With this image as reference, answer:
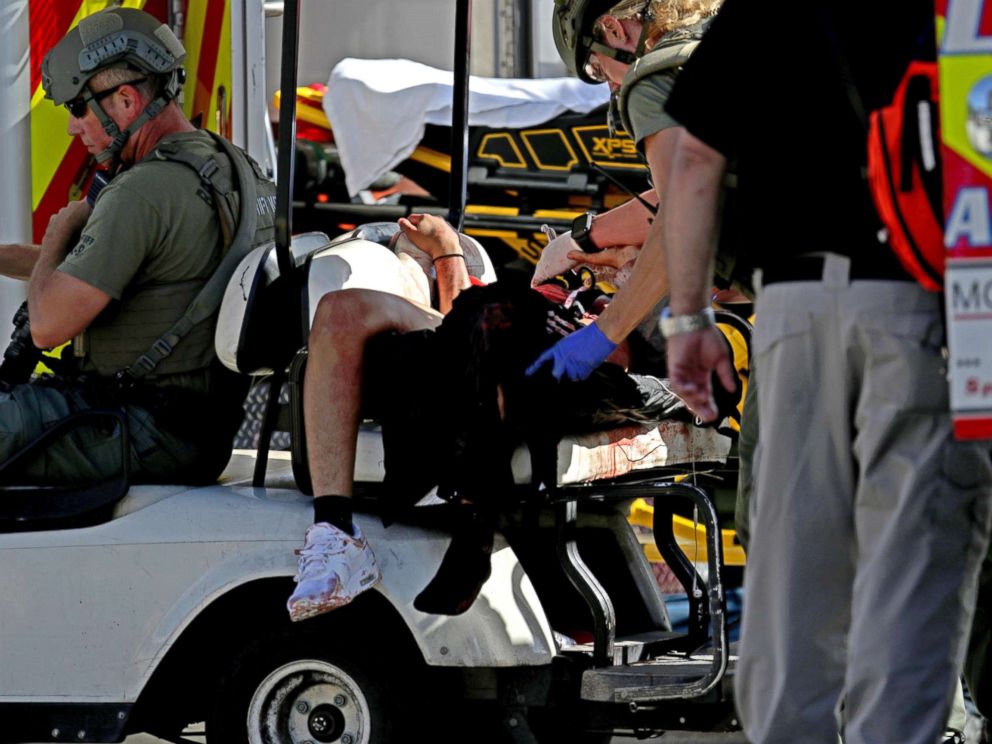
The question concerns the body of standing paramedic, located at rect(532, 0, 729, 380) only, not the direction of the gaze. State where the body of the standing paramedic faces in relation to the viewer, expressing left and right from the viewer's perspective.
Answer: facing to the left of the viewer

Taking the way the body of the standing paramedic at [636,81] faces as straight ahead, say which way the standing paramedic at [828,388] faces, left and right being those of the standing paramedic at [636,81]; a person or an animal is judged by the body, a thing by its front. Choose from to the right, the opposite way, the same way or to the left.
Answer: to the right

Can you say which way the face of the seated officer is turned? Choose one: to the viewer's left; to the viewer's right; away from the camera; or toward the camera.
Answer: to the viewer's left

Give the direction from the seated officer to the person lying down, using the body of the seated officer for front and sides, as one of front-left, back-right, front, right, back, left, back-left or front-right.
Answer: back-left

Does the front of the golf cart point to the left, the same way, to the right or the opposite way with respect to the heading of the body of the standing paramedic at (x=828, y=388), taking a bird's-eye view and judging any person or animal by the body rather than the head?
to the left

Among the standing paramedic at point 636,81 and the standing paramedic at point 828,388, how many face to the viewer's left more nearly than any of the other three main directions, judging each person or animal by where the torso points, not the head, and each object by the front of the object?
1

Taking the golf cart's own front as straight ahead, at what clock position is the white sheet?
The white sheet is roughly at 3 o'clock from the golf cart.

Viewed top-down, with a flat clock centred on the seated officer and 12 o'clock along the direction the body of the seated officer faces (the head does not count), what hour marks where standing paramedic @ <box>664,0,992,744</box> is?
The standing paramedic is roughly at 8 o'clock from the seated officer.

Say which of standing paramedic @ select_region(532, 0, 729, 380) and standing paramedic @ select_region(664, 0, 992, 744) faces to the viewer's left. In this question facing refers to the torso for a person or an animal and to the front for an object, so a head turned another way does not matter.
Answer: standing paramedic @ select_region(532, 0, 729, 380)

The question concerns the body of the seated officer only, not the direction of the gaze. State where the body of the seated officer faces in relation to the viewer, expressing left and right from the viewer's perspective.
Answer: facing to the left of the viewer

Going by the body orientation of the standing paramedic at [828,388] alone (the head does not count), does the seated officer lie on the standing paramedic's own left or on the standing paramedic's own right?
on the standing paramedic's own left

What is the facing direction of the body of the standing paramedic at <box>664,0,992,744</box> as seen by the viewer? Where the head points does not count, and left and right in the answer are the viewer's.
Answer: facing away from the viewer

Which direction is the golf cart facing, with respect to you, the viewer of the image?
facing to the left of the viewer
